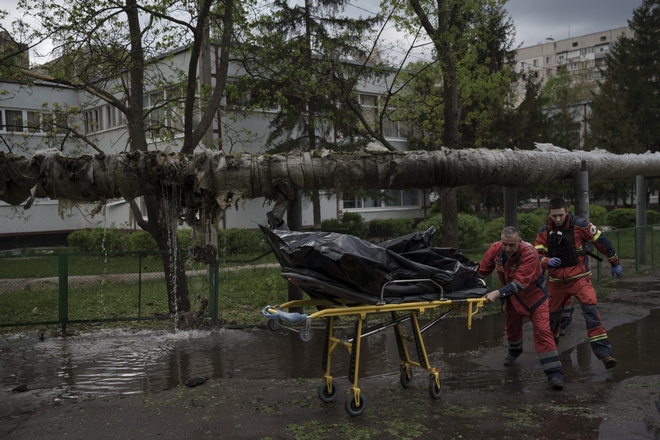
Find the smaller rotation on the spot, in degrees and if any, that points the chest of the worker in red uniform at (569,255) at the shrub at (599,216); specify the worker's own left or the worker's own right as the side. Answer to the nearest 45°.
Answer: approximately 135° to the worker's own right

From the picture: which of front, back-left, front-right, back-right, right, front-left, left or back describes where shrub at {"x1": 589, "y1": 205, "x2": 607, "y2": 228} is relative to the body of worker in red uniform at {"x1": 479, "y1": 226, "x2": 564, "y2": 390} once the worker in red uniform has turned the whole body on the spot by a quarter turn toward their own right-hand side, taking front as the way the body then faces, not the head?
front-right

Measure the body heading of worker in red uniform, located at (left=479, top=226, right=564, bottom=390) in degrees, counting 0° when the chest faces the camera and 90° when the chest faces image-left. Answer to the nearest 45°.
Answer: approximately 45°

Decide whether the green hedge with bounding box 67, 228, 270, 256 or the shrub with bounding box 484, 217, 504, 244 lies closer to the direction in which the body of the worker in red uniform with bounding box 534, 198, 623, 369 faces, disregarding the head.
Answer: the green hedge

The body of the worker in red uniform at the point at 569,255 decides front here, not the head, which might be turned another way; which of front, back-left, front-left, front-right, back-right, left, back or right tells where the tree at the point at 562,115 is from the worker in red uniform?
back-right

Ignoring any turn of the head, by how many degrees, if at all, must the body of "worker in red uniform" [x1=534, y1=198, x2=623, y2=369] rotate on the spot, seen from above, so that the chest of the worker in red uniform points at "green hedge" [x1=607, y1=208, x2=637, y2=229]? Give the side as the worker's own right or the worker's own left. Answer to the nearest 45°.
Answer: approximately 135° to the worker's own right

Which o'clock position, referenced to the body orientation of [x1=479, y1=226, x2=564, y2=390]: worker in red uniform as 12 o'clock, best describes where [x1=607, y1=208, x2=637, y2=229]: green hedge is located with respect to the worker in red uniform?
The green hedge is roughly at 5 o'clock from the worker in red uniform.

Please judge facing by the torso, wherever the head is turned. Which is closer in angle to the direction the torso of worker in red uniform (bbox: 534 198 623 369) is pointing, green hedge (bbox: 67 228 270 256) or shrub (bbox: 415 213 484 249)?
the green hedge

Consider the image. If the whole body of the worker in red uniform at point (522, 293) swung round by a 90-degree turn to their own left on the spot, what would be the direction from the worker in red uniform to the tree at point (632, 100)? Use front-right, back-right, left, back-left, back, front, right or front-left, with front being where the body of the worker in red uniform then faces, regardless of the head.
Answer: back-left

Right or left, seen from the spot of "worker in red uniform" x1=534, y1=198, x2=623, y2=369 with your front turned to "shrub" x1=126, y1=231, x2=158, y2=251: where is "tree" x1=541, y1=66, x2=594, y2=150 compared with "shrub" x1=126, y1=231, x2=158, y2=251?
right

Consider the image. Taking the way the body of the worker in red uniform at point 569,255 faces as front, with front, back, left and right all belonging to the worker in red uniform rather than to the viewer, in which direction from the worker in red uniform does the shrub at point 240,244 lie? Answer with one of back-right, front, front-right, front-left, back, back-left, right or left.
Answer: right

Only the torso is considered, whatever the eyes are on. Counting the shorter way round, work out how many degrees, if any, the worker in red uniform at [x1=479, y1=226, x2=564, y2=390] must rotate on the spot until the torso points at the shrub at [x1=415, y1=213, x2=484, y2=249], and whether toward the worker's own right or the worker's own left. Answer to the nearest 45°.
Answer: approximately 135° to the worker's own right

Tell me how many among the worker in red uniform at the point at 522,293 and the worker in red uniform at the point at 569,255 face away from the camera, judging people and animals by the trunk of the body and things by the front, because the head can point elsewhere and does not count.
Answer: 0

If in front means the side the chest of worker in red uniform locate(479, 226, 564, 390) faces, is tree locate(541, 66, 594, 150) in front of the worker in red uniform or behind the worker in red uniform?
behind

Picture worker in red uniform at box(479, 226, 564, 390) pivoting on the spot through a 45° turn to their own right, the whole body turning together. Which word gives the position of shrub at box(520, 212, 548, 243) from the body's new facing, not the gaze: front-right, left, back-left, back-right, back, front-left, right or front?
right

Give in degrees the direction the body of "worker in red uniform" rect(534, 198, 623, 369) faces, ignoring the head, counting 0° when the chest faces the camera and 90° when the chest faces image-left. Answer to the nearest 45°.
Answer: approximately 45°
